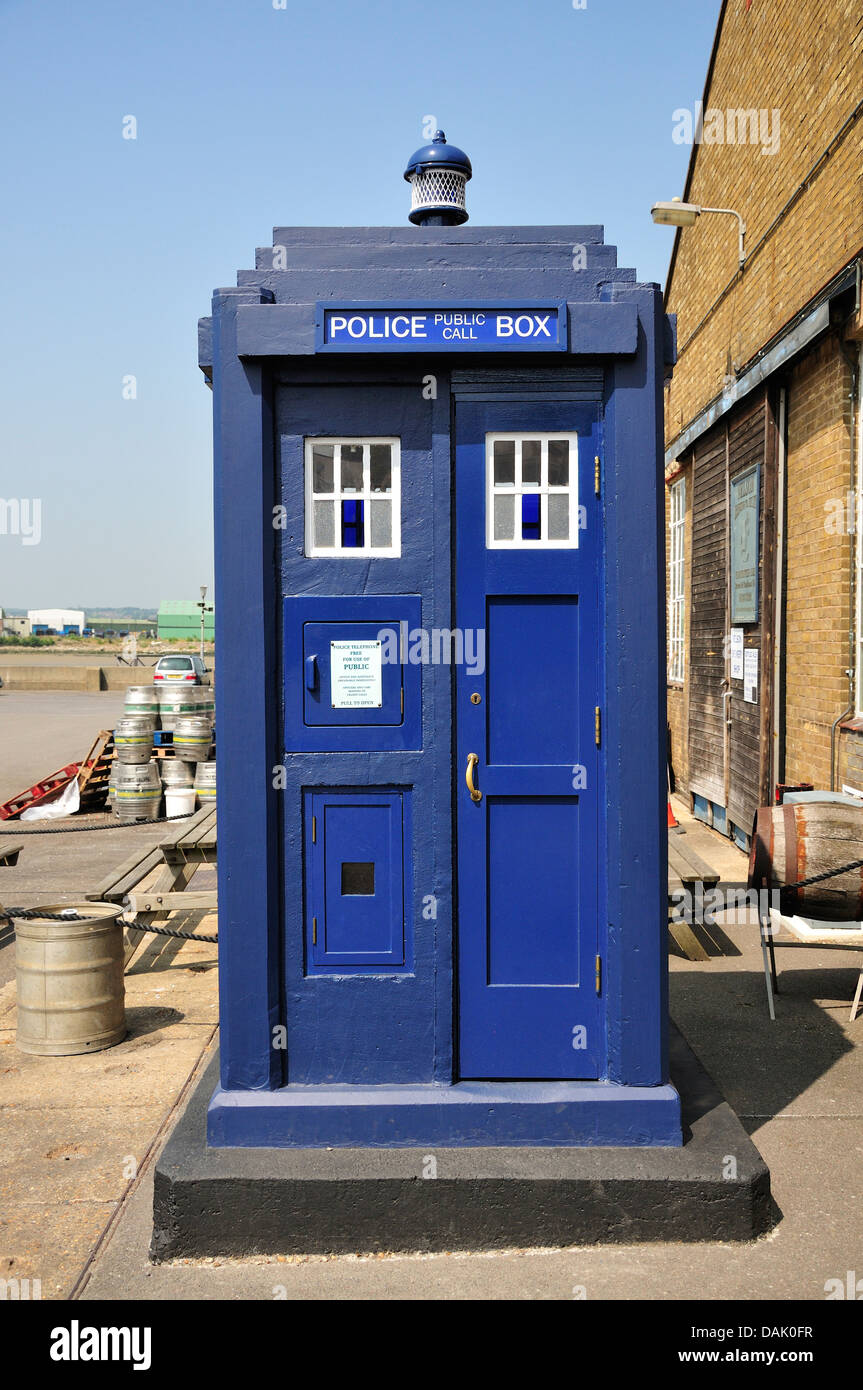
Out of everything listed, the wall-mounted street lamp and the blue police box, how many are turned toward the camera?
1

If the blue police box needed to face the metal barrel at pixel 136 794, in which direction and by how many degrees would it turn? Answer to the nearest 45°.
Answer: approximately 180°

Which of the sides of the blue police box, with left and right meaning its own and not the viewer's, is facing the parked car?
back

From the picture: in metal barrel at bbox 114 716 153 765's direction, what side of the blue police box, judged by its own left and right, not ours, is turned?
back

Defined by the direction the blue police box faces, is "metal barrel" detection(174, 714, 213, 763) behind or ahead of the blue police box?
behind

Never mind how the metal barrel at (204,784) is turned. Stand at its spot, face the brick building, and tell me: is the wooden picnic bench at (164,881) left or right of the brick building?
right

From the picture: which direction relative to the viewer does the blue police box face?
toward the camera

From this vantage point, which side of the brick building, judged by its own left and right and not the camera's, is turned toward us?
left

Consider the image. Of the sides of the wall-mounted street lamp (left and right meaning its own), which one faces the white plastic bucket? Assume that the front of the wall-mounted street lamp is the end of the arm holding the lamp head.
front

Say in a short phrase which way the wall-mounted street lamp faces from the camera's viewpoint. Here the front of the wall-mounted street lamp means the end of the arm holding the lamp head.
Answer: facing to the left of the viewer
